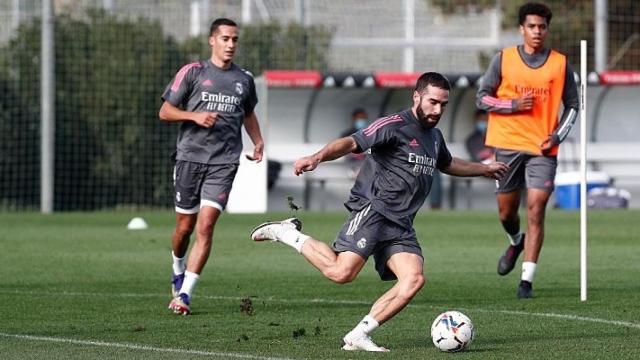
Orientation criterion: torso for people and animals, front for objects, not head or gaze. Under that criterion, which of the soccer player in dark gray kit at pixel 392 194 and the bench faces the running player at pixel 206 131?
the bench

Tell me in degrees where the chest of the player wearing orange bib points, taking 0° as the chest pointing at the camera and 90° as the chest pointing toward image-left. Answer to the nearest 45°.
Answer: approximately 0°

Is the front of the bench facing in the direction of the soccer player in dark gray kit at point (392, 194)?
yes

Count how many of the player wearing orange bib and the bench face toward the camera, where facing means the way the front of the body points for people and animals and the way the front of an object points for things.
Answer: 2

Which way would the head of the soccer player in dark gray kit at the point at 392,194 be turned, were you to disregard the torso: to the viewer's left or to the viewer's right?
to the viewer's right

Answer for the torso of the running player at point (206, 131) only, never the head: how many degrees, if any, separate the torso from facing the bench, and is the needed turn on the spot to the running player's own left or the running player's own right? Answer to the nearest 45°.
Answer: approximately 135° to the running player's own left
